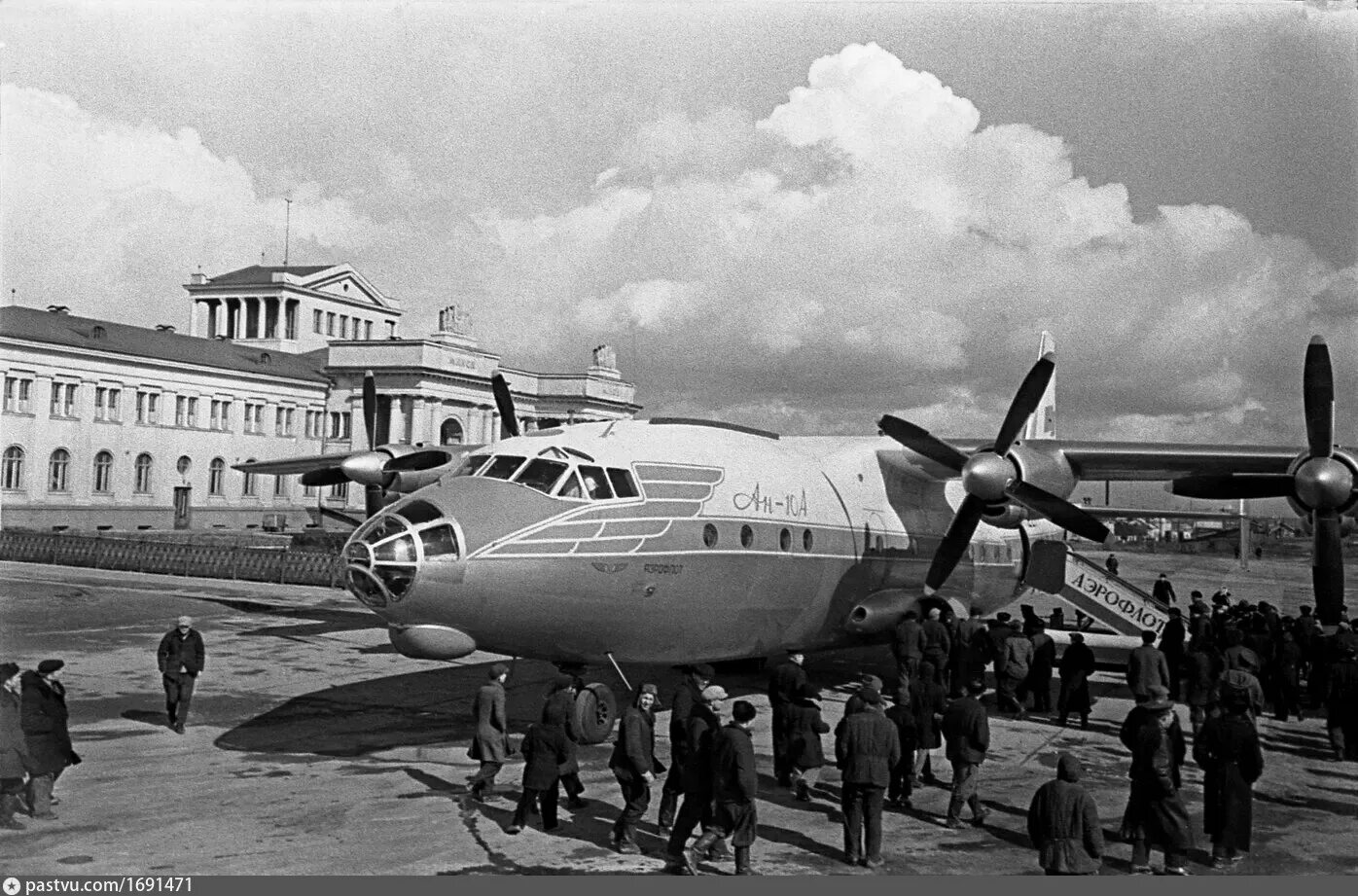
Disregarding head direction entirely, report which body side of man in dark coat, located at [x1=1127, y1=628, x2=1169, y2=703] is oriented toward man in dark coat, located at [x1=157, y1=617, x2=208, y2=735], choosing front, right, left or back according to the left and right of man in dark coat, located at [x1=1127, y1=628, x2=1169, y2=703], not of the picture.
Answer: left

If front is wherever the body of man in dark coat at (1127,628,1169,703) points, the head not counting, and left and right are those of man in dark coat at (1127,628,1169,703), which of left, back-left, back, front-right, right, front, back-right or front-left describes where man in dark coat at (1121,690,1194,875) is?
back

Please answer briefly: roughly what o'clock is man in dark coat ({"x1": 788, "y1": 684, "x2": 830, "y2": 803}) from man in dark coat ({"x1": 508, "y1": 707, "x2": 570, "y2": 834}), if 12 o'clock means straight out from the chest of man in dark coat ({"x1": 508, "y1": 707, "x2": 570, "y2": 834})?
man in dark coat ({"x1": 788, "y1": 684, "x2": 830, "y2": 803}) is roughly at 1 o'clock from man in dark coat ({"x1": 508, "y1": 707, "x2": 570, "y2": 834}).

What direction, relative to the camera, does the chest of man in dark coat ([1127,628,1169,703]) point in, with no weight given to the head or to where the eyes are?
away from the camera

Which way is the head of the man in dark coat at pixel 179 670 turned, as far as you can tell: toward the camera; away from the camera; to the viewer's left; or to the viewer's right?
toward the camera

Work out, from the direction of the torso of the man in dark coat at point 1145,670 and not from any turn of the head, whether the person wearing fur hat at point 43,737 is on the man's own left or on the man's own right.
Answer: on the man's own left

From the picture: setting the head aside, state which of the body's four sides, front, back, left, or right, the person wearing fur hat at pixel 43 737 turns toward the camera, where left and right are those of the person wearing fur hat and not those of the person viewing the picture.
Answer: right

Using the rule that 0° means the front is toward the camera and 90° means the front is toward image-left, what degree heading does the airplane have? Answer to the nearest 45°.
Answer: approximately 45°

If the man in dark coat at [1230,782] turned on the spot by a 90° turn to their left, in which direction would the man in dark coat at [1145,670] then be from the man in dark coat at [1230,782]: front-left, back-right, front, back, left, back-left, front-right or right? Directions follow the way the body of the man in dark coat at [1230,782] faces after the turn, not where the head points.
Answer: right

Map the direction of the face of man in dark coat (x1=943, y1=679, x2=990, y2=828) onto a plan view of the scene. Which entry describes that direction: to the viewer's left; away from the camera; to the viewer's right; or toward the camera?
away from the camera

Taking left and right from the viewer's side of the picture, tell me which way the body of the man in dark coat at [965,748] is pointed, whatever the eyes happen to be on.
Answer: facing away from the viewer and to the right of the viewer

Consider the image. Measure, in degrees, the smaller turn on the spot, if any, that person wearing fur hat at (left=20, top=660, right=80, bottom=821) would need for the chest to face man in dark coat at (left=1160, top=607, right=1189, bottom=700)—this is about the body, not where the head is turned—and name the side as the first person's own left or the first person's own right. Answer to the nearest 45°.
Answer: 0° — they already face them

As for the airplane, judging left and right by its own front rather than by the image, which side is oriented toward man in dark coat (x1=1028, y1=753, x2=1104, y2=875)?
left

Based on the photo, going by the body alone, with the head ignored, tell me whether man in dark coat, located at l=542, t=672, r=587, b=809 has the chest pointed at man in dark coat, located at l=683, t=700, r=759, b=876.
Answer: no

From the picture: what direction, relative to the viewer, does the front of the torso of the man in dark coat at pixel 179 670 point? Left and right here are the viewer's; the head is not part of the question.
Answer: facing the viewer

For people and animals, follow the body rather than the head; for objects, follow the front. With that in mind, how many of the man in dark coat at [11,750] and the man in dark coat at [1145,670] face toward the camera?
0

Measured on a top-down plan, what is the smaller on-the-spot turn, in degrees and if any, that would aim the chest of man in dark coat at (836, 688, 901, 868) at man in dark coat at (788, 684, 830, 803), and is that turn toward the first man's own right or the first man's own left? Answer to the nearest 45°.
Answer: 0° — they already face them

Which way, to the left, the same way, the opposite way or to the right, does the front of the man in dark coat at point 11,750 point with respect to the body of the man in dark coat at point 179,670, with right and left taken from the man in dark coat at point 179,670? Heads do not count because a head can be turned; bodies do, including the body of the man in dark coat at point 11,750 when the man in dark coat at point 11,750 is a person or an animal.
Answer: to the left

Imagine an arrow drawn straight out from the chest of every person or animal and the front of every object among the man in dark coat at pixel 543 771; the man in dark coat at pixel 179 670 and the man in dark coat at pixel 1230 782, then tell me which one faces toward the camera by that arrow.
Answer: the man in dark coat at pixel 179 670

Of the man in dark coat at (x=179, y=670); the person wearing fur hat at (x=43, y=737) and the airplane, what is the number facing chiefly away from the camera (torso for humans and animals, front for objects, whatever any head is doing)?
0

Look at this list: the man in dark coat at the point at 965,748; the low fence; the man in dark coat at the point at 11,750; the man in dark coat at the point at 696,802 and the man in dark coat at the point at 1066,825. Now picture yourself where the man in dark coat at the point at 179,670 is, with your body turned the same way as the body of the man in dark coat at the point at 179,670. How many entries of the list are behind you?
1

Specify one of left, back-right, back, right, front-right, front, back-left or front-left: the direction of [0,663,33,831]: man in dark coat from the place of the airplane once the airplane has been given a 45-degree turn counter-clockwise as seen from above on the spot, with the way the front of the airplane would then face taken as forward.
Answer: front-right

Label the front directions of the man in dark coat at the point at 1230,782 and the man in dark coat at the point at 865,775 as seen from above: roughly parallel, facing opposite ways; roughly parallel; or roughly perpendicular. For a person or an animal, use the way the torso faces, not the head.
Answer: roughly parallel
